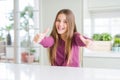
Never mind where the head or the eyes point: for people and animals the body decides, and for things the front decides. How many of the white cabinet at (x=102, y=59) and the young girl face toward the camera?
2

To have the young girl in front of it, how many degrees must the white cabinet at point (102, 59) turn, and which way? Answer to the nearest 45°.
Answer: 0° — it already faces them

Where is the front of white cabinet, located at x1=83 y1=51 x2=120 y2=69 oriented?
toward the camera

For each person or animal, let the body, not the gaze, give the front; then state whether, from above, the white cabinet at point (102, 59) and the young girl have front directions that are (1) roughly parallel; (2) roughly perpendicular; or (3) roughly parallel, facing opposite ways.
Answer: roughly parallel

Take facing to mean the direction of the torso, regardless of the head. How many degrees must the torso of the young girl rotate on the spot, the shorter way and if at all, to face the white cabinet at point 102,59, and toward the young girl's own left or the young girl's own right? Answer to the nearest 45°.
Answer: approximately 135° to the young girl's own left

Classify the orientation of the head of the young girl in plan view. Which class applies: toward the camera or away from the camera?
toward the camera

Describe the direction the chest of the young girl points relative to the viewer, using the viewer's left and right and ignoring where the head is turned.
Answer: facing the viewer
